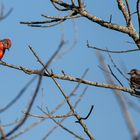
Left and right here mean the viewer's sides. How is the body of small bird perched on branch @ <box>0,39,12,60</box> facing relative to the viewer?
facing to the right of the viewer
